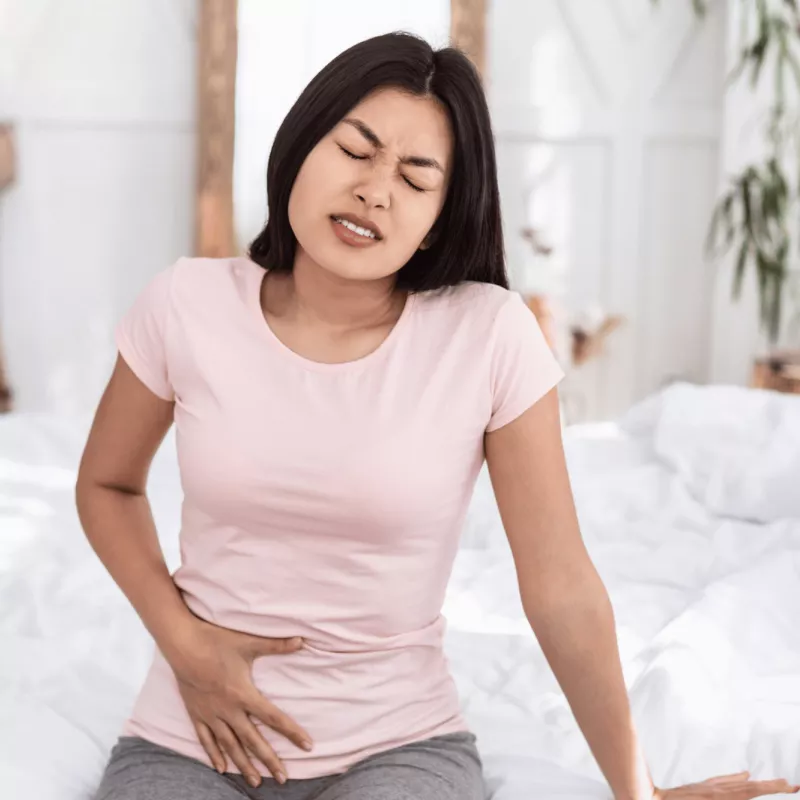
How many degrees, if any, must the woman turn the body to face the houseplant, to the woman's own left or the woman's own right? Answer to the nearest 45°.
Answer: approximately 180°

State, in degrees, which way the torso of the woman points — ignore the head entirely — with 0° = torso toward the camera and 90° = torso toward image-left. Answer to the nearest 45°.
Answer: approximately 0°

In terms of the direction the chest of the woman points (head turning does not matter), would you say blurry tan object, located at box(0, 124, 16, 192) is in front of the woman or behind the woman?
behind
